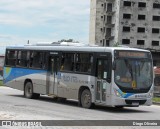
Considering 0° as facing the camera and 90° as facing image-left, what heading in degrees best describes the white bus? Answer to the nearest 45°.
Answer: approximately 315°
